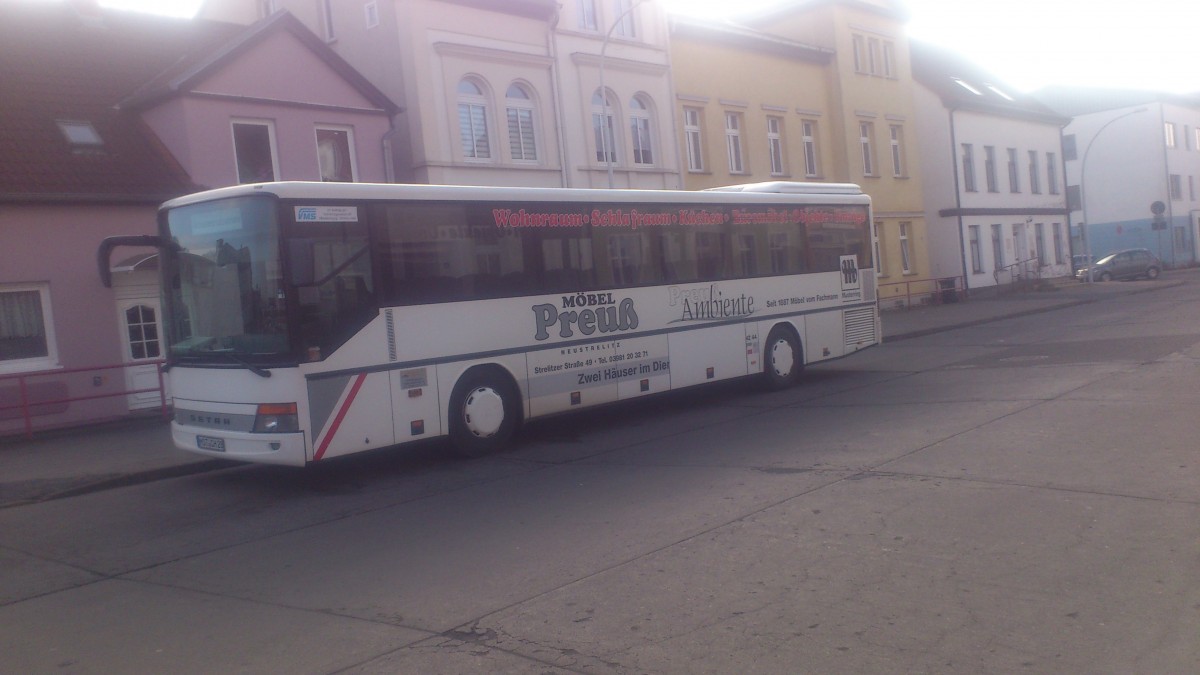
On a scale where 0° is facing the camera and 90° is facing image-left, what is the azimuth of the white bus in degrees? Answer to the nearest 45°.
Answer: approximately 45°

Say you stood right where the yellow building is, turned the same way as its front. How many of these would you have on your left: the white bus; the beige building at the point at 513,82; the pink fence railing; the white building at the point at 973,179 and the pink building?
1

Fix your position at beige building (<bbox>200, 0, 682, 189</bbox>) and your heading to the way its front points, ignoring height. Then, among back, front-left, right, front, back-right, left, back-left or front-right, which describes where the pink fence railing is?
right

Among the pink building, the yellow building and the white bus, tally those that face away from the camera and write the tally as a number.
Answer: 0

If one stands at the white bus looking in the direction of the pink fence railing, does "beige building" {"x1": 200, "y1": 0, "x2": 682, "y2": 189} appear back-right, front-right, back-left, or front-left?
front-right

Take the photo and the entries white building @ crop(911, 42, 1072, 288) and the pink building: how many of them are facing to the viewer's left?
0

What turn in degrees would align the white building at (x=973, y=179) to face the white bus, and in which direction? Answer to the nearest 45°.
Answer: approximately 45° to its right

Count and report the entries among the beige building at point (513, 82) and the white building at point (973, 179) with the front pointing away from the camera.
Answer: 0

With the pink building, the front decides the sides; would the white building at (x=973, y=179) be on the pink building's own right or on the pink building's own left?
on the pink building's own left

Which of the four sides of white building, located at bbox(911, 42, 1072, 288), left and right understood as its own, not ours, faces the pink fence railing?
right

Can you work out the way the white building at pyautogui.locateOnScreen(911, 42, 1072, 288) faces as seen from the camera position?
facing the viewer and to the right of the viewer

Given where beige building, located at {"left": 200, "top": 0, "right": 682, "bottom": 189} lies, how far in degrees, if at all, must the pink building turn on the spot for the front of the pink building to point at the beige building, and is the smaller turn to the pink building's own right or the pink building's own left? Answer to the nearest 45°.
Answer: approximately 45° to the pink building's own left

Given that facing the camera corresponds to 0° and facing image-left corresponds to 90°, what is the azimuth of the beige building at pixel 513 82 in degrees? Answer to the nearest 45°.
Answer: approximately 315°

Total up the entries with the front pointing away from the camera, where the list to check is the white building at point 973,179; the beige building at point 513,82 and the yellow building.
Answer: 0
